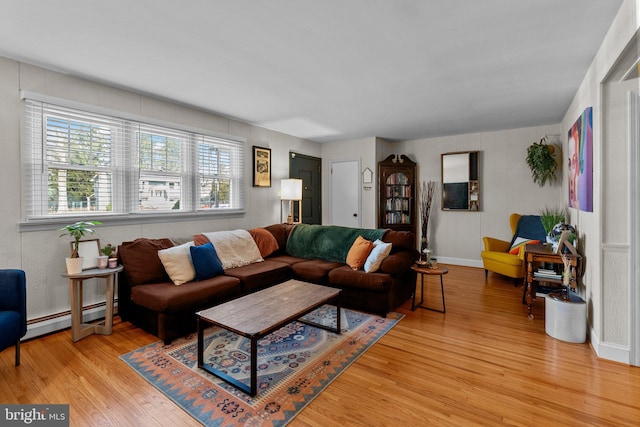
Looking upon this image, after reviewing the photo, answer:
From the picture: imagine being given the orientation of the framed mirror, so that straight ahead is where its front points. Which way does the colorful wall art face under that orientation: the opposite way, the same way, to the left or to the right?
to the right

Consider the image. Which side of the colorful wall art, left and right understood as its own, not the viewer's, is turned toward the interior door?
front

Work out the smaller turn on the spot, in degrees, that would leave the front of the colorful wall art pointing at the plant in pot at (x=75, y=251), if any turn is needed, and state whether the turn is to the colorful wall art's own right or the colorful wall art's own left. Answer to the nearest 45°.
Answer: approximately 45° to the colorful wall art's own left

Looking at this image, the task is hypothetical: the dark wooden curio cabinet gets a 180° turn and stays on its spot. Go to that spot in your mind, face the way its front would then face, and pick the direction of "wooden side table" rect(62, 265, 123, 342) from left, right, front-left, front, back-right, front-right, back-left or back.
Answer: back-left

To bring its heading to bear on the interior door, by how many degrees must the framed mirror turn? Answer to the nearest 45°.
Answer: approximately 90° to its right

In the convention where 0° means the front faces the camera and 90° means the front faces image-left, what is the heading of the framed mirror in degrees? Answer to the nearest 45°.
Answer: approximately 0°

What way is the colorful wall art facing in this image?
to the viewer's left

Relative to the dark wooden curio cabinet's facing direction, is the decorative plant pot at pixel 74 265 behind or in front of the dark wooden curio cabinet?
in front

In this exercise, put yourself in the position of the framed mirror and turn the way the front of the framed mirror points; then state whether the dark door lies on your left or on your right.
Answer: on your right

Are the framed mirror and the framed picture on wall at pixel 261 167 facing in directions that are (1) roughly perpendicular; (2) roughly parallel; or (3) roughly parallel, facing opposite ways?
roughly perpendicular
